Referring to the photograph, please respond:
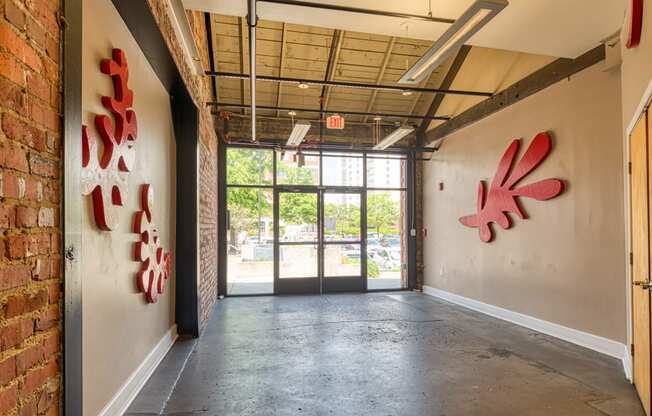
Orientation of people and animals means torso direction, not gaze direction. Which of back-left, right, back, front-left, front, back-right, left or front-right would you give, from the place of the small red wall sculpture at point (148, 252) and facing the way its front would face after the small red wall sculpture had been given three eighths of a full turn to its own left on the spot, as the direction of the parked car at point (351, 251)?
front-right

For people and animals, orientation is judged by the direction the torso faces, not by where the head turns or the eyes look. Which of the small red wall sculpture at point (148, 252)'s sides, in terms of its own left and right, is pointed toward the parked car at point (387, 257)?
left

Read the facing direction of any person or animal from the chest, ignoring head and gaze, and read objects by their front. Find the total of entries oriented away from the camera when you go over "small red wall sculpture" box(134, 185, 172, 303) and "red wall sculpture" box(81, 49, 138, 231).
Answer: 0

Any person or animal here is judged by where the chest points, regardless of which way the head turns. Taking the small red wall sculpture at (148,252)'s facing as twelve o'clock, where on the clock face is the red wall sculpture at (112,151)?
The red wall sculpture is roughly at 2 o'clock from the small red wall sculpture.

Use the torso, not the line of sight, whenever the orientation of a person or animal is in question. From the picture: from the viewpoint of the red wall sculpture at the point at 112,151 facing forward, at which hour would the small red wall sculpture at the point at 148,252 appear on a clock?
The small red wall sculpture is roughly at 8 o'clock from the red wall sculpture.

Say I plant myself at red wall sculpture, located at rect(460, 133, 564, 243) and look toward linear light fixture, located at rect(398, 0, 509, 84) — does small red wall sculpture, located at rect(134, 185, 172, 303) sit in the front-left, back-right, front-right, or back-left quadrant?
front-right

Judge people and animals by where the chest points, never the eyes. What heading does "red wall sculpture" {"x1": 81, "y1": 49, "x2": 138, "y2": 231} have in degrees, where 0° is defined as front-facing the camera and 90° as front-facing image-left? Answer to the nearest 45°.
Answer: approximately 315°

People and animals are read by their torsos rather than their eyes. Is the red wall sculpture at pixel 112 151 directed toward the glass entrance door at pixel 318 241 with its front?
no

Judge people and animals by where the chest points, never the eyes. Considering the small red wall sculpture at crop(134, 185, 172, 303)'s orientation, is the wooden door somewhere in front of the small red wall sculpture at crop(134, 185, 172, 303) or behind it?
in front

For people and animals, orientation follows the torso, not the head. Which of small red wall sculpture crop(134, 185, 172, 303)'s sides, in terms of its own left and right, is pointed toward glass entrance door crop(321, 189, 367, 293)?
left

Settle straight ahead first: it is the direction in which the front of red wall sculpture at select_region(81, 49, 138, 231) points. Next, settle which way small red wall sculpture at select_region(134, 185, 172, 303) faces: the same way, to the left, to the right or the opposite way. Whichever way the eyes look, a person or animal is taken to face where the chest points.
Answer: the same way

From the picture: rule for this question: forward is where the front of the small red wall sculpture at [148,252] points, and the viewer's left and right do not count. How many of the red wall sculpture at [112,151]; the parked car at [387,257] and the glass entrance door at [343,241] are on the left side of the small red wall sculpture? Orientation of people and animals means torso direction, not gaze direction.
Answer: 2

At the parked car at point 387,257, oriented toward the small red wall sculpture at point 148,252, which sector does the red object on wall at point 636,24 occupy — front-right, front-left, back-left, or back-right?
front-left

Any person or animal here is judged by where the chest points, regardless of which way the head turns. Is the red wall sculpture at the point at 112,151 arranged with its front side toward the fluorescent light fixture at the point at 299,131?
no

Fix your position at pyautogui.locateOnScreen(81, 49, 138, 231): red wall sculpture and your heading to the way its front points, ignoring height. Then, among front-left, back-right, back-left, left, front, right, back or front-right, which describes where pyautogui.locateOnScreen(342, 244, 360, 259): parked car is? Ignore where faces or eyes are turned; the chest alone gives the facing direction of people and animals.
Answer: left

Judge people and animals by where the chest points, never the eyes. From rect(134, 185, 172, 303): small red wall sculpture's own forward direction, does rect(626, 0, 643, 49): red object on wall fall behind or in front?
in front
